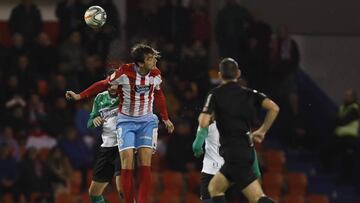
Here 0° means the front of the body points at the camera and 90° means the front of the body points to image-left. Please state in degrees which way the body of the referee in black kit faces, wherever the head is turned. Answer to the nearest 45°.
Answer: approximately 135°
